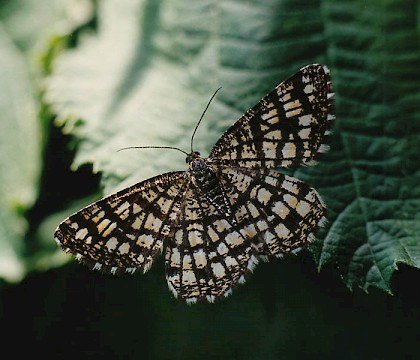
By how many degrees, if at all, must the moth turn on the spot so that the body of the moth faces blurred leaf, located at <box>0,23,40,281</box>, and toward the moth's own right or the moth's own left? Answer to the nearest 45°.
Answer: approximately 45° to the moth's own left

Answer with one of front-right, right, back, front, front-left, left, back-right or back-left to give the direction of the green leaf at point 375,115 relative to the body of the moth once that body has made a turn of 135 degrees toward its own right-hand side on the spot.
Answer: front

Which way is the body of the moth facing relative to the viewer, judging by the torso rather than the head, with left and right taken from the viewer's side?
facing away from the viewer and to the left of the viewer
